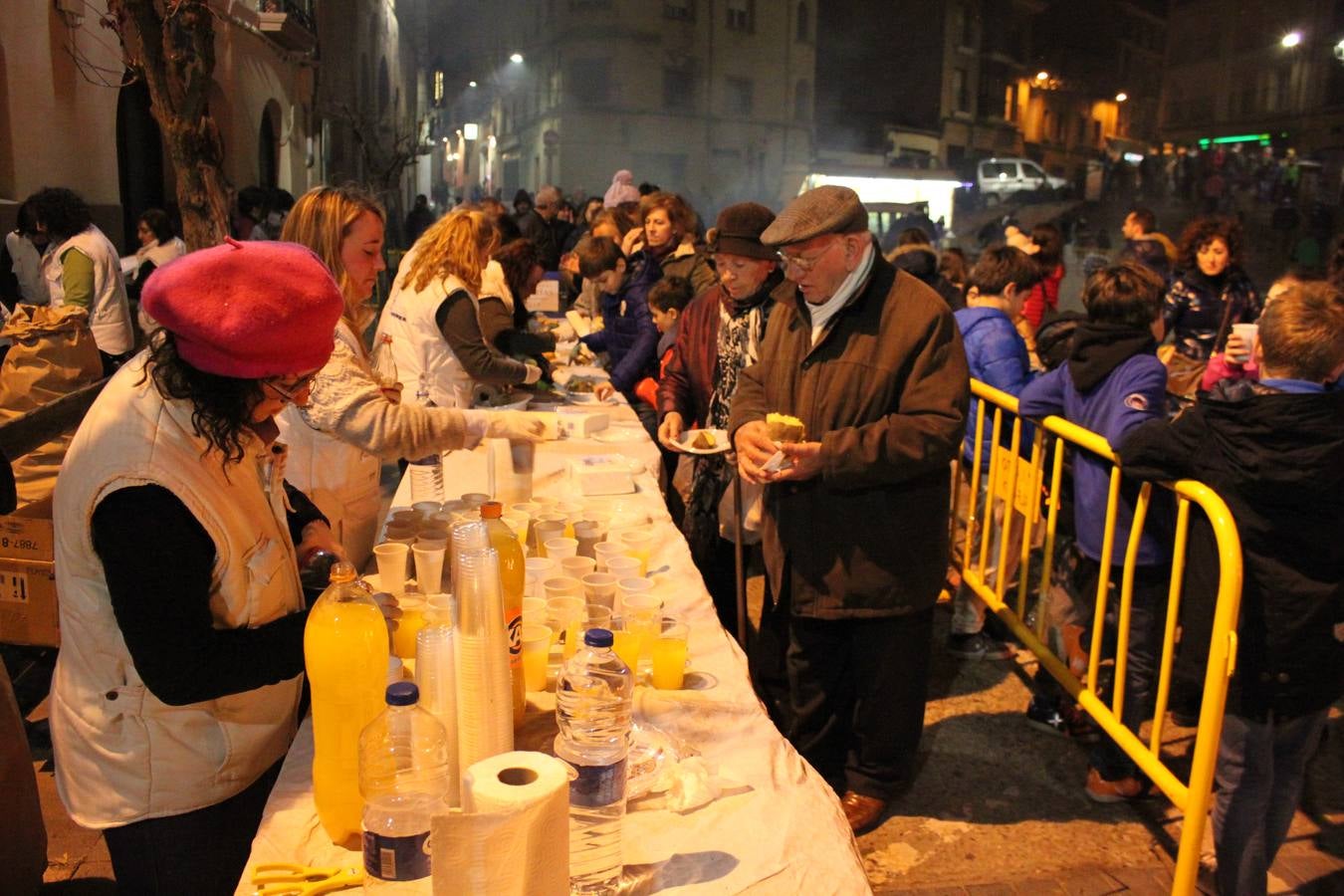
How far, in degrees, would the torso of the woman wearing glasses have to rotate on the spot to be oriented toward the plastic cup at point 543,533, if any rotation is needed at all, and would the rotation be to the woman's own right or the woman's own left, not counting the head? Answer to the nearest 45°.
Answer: approximately 45° to the woman's own left

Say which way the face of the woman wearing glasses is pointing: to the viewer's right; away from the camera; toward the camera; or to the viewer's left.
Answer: to the viewer's right

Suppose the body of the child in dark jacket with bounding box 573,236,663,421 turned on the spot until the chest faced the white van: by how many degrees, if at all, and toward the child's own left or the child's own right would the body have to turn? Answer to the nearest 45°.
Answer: approximately 180°

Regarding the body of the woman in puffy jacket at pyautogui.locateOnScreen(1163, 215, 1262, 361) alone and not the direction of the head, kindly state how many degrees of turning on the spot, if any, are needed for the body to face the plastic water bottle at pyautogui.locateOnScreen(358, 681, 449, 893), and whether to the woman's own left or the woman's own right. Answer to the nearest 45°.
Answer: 0° — they already face it

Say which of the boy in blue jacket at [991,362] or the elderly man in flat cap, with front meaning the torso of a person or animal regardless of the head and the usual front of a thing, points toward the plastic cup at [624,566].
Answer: the elderly man in flat cap

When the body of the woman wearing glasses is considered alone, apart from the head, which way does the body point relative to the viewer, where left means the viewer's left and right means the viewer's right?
facing to the right of the viewer

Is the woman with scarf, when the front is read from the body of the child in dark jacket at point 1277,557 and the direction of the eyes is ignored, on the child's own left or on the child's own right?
on the child's own left

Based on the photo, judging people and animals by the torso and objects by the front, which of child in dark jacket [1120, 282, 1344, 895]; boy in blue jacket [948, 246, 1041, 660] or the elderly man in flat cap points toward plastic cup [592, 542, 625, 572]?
the elderly man in flat cap

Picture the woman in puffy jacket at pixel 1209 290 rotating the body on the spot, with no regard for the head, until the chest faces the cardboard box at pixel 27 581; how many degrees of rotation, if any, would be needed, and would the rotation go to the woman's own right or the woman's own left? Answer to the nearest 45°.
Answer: approximately 45° to the woman's own right

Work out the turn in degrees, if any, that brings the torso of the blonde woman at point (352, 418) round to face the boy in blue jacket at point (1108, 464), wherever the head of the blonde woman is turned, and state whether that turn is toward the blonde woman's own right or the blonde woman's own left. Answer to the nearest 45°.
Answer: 0° — they already face them

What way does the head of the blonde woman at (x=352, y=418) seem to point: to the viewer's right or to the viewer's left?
to the viewer's right
